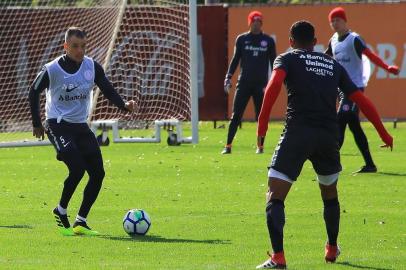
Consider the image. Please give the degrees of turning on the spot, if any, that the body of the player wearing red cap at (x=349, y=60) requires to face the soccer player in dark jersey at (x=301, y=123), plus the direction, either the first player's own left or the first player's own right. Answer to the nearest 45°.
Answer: approximately 45° to the first player's own left

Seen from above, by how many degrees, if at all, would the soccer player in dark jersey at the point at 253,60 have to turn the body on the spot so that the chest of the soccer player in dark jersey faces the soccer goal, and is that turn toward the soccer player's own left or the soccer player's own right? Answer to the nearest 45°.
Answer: approximately 135° to the soccer player's own right

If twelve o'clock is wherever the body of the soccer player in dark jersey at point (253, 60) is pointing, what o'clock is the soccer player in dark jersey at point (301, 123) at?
the soccer player in dark jersey at point (301, 123) is roughly at 12 o'clock from the soccer player in dark jersey at point (253, 60).

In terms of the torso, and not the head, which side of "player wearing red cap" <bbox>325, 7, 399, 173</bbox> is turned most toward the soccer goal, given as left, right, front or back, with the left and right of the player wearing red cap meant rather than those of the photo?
right

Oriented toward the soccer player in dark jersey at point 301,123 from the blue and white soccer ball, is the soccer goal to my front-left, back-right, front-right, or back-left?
back-left

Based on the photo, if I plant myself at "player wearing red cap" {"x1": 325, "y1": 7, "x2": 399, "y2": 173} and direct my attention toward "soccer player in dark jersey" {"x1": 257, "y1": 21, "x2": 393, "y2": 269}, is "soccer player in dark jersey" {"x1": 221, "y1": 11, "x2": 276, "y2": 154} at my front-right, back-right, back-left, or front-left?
back-right

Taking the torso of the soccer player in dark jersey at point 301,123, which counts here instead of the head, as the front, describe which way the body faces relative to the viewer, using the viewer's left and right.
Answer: facing away from the viewer and to the left of the viewer

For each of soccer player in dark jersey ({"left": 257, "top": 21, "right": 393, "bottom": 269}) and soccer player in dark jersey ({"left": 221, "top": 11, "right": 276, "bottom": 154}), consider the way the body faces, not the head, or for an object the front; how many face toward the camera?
1

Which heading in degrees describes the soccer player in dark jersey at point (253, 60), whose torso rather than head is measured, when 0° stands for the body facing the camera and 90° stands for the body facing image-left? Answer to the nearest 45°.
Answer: approximately 0°
